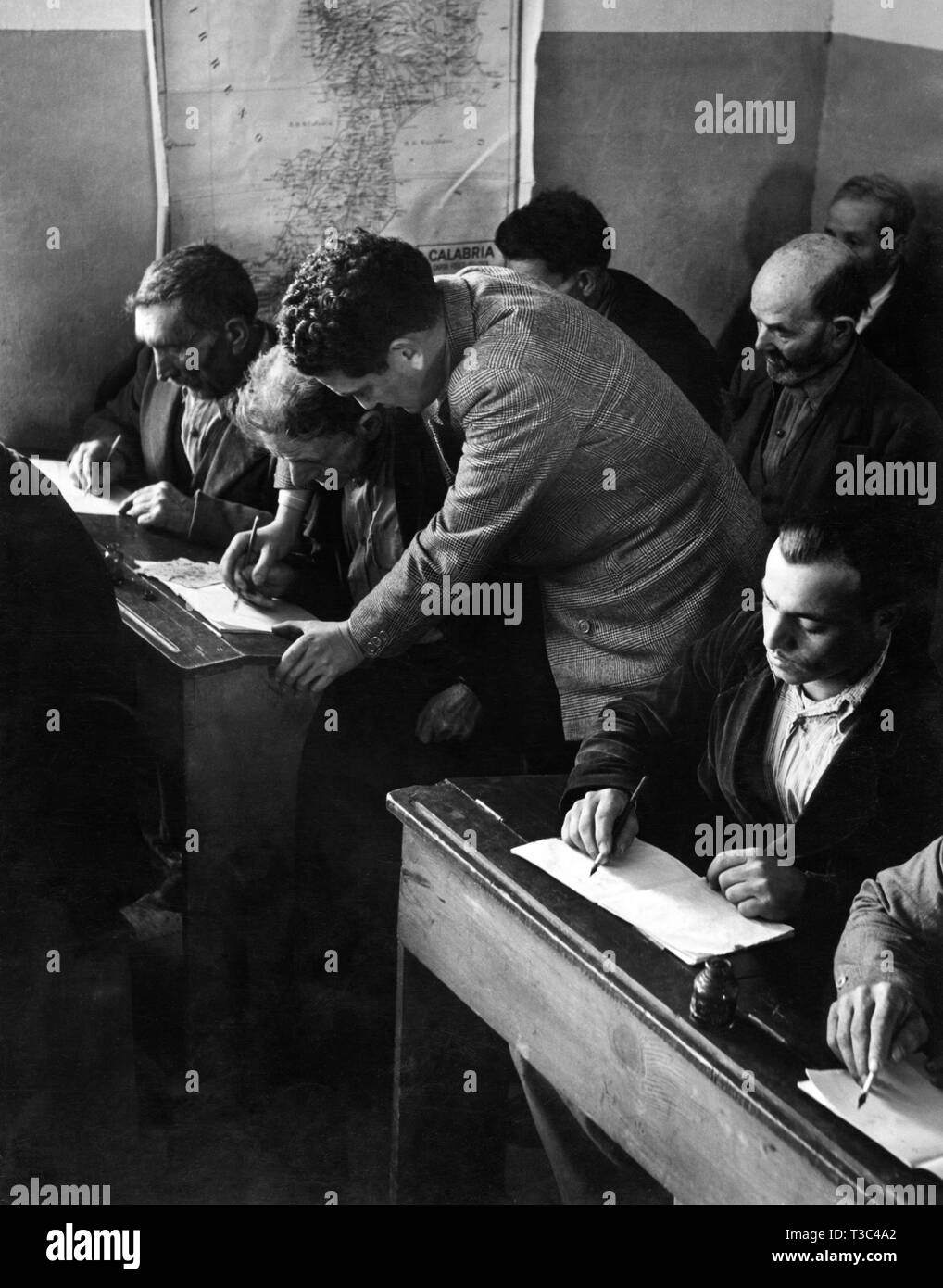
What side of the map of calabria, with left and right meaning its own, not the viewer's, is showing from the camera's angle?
front

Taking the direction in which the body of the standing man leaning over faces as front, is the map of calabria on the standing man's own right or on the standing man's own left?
on the standing man's own right

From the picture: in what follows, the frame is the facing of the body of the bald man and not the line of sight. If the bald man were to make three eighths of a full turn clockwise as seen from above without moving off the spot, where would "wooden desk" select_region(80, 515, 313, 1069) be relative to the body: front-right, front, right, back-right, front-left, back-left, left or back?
back-left

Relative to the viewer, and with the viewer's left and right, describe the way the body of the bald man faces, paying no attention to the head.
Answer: facing the viewer and to the left of the viewer

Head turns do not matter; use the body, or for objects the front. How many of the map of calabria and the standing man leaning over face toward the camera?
1

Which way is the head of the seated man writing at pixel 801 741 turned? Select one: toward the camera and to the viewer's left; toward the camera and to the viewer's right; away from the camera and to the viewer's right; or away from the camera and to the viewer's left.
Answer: toward the camera and to the viewer's left

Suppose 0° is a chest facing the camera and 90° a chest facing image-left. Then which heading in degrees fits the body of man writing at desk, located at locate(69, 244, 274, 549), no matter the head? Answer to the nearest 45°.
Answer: approximately 45°

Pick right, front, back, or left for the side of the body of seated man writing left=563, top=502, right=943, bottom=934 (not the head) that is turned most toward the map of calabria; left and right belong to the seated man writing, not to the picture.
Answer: right

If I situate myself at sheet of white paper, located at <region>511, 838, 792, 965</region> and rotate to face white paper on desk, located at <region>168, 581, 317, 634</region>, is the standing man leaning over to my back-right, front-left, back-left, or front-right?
front-right

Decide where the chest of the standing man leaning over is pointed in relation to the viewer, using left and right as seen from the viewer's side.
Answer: facing to the left of the viewer
